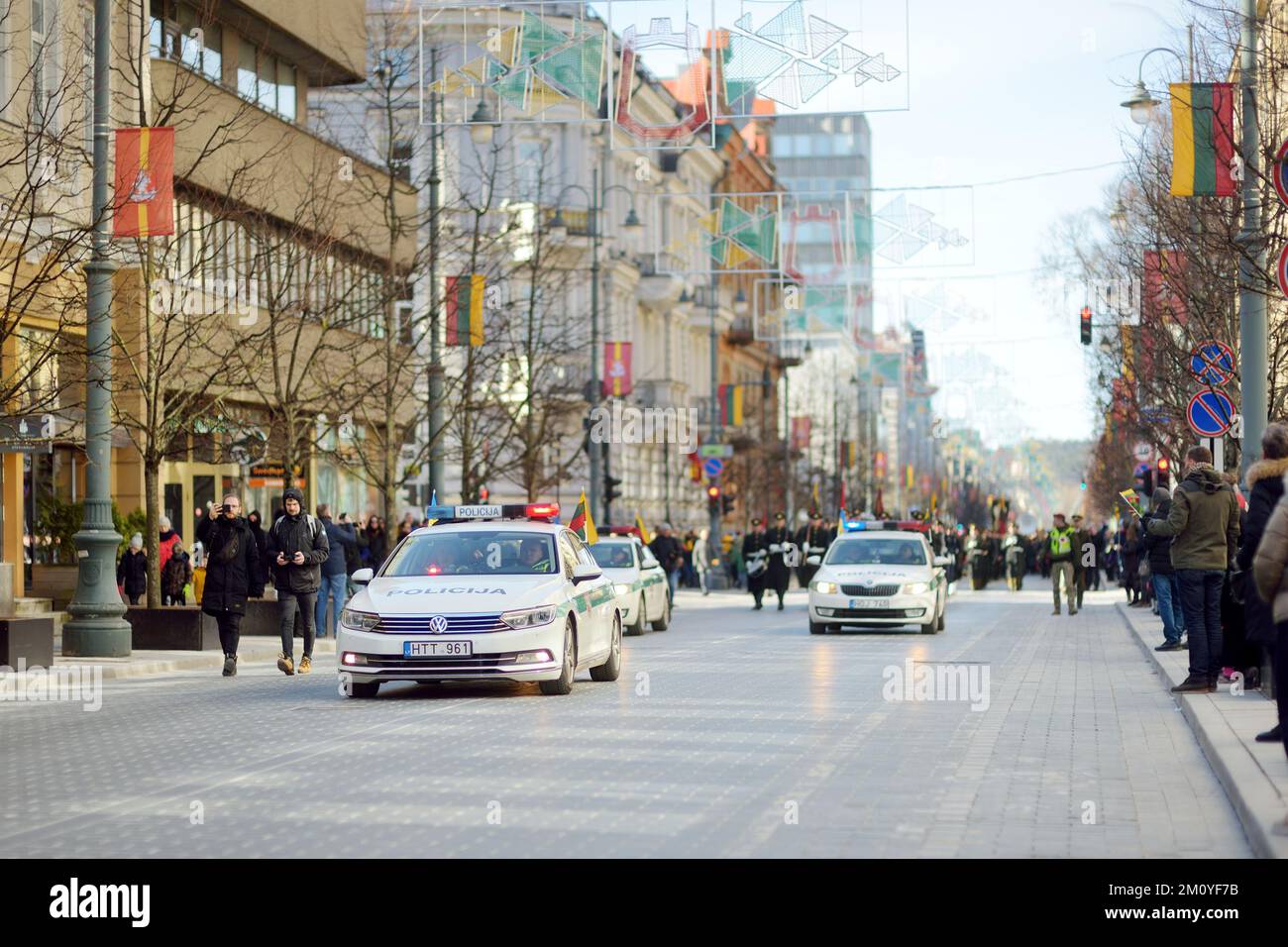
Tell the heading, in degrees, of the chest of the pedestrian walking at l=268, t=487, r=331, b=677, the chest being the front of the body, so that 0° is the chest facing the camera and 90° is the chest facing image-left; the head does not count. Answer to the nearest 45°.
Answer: approximately 0°

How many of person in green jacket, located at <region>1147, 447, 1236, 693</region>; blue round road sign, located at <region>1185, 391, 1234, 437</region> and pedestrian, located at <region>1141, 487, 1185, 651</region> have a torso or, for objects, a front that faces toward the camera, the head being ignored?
1

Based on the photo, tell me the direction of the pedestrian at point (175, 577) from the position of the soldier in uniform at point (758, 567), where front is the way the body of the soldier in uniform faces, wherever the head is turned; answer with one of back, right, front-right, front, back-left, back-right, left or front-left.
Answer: front-right

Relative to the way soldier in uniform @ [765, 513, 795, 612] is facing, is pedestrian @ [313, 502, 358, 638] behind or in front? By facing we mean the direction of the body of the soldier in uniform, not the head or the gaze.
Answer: in front

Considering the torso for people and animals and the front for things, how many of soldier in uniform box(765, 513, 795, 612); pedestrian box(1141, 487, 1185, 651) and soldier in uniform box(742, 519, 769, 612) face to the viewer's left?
1

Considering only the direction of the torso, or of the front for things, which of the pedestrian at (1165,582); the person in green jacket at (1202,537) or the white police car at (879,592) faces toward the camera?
the white police car

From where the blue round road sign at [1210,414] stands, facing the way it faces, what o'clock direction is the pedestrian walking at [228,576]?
The pedestrian walking is roughly at 2 o'clock from the blue round road sign.

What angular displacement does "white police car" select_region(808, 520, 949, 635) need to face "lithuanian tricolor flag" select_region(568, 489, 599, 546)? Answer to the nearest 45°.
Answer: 0° — it already faces it

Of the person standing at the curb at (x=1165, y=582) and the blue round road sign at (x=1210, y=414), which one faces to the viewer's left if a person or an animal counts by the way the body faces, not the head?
the person standing at the curb

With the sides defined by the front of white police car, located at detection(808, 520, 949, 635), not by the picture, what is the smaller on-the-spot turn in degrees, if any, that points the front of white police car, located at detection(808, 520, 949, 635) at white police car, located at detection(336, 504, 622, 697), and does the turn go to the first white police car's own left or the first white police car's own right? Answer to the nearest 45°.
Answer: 0° — it already faces it
